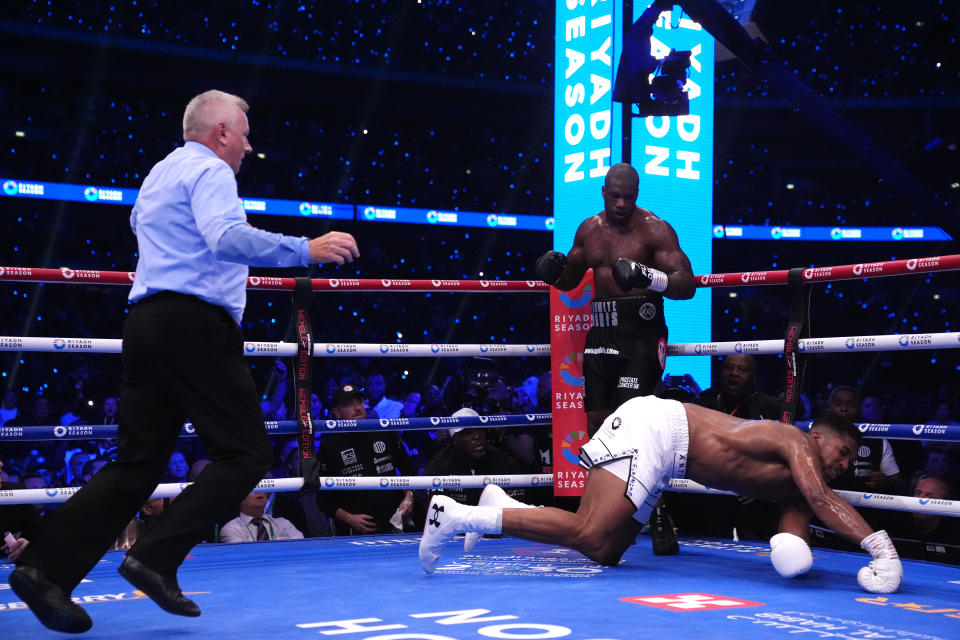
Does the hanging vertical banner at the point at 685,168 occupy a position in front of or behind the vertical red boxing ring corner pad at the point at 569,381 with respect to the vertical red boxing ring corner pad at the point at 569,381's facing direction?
behind

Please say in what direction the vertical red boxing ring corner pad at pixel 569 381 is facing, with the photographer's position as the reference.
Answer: facing the viewer

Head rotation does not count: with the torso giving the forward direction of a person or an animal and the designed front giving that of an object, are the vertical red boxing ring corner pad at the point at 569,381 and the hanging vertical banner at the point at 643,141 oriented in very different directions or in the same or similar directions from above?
same or similar directions

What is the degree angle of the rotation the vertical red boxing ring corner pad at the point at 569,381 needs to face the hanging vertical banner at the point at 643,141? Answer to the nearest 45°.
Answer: approximately 180°

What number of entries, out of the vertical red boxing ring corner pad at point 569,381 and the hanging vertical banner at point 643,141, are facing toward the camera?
2

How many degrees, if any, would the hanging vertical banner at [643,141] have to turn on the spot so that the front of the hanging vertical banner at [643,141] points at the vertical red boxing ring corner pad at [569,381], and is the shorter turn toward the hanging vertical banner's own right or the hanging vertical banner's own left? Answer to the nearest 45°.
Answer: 0° — it already faces it
